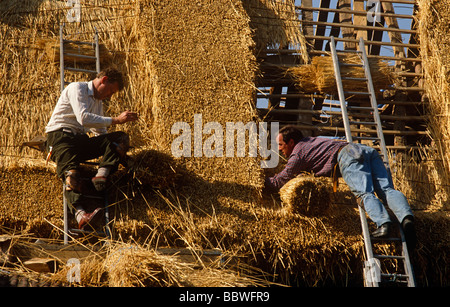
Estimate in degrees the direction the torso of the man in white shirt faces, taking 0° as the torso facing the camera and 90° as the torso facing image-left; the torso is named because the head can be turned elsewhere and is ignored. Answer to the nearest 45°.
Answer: approximately 270°

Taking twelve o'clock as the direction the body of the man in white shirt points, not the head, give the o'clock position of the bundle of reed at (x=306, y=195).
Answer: The bundle of reed is roughly at 12 o'clock from the man in white shirt.

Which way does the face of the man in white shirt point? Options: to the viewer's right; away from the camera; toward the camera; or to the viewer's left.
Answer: to the viewer's right

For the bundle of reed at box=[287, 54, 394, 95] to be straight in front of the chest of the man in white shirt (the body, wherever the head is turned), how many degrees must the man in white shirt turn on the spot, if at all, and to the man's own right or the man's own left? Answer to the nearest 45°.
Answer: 0° — they already face it

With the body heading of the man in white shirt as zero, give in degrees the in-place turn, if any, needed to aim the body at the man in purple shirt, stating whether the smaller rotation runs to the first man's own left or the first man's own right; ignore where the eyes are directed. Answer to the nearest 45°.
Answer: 0° — they already face them
